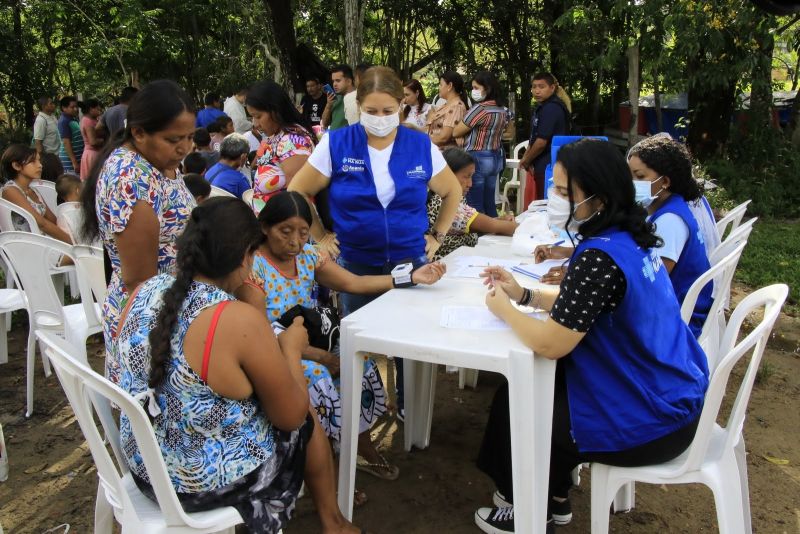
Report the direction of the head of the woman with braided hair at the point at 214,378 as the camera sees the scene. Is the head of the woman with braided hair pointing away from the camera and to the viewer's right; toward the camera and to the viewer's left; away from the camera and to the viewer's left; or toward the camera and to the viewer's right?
away from the camera and to the viewer's right

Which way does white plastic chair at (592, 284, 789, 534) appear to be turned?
to the viewer's left

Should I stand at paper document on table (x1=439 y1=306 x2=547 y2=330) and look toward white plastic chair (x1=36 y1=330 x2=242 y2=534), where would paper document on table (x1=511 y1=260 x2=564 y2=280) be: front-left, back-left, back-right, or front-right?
back-right

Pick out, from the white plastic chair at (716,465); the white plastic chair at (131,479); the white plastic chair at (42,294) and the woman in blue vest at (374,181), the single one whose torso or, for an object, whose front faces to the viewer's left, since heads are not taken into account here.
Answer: the white plastic chair at (716,465)

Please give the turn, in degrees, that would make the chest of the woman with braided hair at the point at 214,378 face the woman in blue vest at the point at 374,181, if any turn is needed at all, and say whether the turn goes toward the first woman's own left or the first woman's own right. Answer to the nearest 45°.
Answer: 0° — they already face them

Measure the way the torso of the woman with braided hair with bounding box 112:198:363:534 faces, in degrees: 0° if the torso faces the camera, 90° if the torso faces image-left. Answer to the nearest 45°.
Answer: approximately 225°
